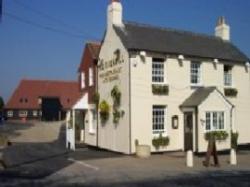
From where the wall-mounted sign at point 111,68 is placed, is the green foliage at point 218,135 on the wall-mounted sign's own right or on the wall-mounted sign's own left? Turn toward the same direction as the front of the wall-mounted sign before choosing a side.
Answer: on the wall-mounted sign's own left

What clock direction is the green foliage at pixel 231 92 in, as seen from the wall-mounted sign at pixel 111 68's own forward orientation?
The green foliage is roughly at 7 o'clock from the wall-mounted sign.

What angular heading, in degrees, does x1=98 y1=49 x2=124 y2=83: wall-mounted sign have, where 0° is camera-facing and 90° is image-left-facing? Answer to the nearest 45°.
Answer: approximately 45°

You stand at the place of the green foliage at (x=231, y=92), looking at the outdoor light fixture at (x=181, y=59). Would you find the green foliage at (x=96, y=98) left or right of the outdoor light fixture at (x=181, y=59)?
right

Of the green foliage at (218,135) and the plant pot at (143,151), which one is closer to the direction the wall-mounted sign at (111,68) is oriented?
the plant pot

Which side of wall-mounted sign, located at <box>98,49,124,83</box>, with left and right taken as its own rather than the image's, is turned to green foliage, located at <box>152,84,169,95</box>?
left

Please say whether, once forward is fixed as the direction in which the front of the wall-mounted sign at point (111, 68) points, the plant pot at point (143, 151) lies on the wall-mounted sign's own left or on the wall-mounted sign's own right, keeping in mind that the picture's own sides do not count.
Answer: on the wall-mounted sign's own left

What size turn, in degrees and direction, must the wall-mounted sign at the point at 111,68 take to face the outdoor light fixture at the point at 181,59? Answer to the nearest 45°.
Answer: approximately 135° to its left

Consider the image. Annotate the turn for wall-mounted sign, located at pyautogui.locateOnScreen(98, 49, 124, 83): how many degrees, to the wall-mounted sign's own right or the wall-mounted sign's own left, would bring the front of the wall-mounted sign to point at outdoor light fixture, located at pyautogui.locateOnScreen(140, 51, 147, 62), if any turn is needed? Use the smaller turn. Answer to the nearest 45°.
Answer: approximately 90° to the wall-mounted sign's own left
